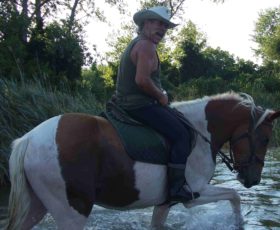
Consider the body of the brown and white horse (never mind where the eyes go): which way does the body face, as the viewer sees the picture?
to the viewer's right

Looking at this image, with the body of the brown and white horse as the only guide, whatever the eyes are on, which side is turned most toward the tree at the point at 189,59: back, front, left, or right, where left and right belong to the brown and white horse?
left

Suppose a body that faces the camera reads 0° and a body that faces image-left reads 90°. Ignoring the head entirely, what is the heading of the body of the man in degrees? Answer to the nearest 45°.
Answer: approximately 270°
